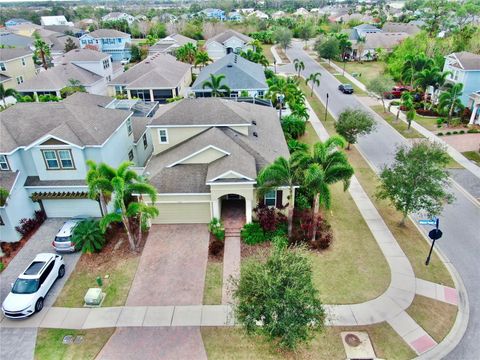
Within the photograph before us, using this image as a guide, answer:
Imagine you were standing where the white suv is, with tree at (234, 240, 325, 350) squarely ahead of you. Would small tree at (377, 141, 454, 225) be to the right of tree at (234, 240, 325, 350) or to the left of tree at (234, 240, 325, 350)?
left

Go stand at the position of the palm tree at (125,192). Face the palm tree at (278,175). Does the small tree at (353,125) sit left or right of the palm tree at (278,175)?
left

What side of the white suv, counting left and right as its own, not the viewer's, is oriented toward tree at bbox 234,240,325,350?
left

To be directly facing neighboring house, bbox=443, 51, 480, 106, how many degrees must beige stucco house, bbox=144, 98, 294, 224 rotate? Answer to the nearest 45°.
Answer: approximately 135° to its left

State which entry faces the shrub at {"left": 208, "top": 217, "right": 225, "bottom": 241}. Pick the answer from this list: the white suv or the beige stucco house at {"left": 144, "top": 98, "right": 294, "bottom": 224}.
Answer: the beige stucco house

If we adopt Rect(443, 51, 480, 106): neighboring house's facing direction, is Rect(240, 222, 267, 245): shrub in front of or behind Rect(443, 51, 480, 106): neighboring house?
in front

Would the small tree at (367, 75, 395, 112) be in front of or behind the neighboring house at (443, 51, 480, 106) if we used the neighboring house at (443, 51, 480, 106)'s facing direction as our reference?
in front

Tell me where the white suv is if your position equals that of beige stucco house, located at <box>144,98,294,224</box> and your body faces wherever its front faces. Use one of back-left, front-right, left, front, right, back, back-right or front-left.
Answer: front-right

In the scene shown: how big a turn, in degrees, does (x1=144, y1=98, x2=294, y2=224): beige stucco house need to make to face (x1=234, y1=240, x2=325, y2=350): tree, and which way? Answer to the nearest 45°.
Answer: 0° — it already faces it

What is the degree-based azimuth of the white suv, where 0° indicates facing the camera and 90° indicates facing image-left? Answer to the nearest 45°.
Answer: approximately 45°

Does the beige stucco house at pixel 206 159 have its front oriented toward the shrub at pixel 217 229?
yes

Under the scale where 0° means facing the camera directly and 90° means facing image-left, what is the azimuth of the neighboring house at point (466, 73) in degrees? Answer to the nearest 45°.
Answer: approximately 45°

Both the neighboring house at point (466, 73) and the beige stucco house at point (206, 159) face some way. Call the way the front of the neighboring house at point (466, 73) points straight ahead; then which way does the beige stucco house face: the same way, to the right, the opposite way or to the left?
to the left

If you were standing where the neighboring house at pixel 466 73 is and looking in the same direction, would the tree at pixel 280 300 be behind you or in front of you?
in front

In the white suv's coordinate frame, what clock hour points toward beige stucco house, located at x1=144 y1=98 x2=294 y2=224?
The beige stucco house is roughly at 7 o'clock from the white suv.

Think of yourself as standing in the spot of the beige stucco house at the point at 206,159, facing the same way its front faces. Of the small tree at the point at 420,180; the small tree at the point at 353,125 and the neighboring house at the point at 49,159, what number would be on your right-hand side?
1

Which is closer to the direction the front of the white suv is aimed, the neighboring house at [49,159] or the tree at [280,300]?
the tree
